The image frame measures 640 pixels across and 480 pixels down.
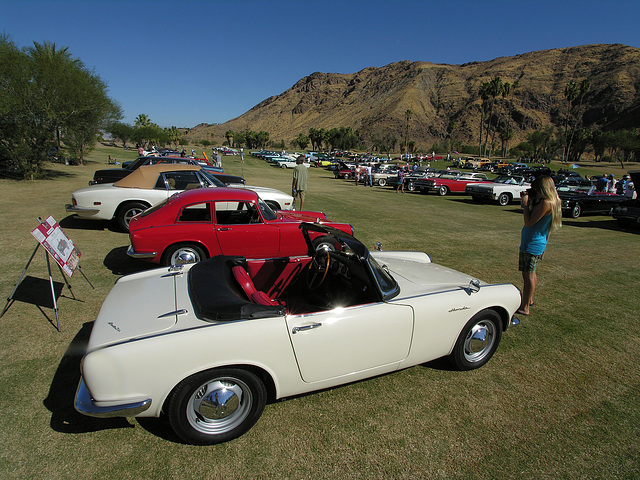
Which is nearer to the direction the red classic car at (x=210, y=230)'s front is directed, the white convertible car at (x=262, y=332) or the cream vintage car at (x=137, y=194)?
the white convertible car

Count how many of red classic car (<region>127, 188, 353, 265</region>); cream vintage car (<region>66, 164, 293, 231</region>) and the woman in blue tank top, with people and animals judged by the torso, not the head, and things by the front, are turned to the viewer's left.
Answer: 1

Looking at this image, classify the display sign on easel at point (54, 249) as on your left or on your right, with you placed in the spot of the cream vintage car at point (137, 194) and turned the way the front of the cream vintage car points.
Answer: on your right

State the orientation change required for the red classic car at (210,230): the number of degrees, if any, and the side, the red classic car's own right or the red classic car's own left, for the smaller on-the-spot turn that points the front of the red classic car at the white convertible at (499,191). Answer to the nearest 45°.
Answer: approximately 45° to the red classic car's own left

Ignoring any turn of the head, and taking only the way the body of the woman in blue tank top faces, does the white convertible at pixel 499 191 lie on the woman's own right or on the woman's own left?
on the woman's own right

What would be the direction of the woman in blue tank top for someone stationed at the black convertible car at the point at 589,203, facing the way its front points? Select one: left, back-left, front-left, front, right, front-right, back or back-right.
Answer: front-left

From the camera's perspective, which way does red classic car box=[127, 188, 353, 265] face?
to the viewer's right

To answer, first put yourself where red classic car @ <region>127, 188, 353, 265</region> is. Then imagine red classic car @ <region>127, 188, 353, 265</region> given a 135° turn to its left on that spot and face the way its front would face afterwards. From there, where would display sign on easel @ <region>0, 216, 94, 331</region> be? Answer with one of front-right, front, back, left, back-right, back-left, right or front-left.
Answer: left

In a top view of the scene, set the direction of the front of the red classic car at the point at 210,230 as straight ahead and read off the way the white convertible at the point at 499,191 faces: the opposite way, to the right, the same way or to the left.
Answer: the opposite way

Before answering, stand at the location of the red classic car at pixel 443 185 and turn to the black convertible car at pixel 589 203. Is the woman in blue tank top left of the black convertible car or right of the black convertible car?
right

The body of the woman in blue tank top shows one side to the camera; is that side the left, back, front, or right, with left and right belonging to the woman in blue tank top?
left

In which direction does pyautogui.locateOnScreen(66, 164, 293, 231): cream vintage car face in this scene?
to the viewer's right
